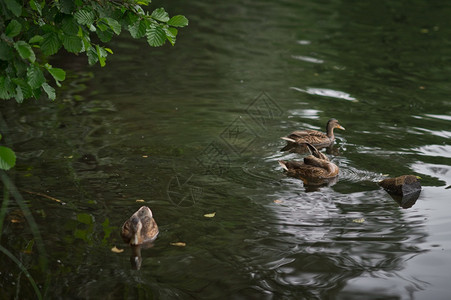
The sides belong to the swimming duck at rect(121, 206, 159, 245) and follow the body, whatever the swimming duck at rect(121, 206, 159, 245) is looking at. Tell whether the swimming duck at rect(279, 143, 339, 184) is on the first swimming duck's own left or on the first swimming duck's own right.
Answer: on the first swimming duck's own right

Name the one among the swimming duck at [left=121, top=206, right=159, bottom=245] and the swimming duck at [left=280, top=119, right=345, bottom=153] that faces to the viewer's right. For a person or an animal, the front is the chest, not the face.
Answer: the swimming duck at [left=280, top=119, right=345, bottom=153]

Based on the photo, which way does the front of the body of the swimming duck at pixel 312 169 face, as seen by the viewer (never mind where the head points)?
to the viewer's right

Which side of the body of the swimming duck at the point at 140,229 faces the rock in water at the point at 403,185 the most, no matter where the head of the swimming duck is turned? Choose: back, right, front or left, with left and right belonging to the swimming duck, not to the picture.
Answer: right

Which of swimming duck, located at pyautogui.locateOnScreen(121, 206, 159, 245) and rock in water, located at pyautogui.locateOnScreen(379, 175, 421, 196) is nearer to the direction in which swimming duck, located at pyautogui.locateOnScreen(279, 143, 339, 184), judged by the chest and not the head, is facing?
the rock in water

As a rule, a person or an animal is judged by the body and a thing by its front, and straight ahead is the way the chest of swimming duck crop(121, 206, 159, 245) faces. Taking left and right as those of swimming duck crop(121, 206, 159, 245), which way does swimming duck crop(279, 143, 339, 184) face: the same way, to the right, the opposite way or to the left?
to the right

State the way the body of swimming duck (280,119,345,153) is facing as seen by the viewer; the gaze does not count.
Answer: to the viewer's right

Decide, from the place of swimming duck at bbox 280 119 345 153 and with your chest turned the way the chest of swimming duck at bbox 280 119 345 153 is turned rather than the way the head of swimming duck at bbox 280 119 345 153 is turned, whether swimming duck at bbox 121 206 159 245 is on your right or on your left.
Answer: on your right

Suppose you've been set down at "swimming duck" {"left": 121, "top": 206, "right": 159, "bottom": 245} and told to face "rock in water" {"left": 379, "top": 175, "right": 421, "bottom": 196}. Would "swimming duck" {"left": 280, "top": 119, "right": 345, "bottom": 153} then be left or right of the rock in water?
left

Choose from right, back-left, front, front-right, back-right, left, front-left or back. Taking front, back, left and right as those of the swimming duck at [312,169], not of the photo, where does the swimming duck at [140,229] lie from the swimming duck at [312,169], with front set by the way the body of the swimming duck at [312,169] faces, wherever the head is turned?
back-right

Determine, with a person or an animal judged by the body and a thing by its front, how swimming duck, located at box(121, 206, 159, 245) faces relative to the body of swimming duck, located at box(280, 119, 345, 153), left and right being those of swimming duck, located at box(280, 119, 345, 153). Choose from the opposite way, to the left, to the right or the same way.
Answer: to the left

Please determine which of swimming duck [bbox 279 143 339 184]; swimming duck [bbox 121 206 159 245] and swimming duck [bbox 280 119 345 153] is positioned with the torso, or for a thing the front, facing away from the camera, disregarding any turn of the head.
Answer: swimming duck [bbox 121 206 159 245]

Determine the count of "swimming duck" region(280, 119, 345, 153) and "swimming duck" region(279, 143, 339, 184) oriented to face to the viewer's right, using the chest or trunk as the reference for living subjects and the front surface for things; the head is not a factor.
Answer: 2

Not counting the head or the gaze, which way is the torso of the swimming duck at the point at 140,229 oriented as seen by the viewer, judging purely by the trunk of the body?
away from the camera
